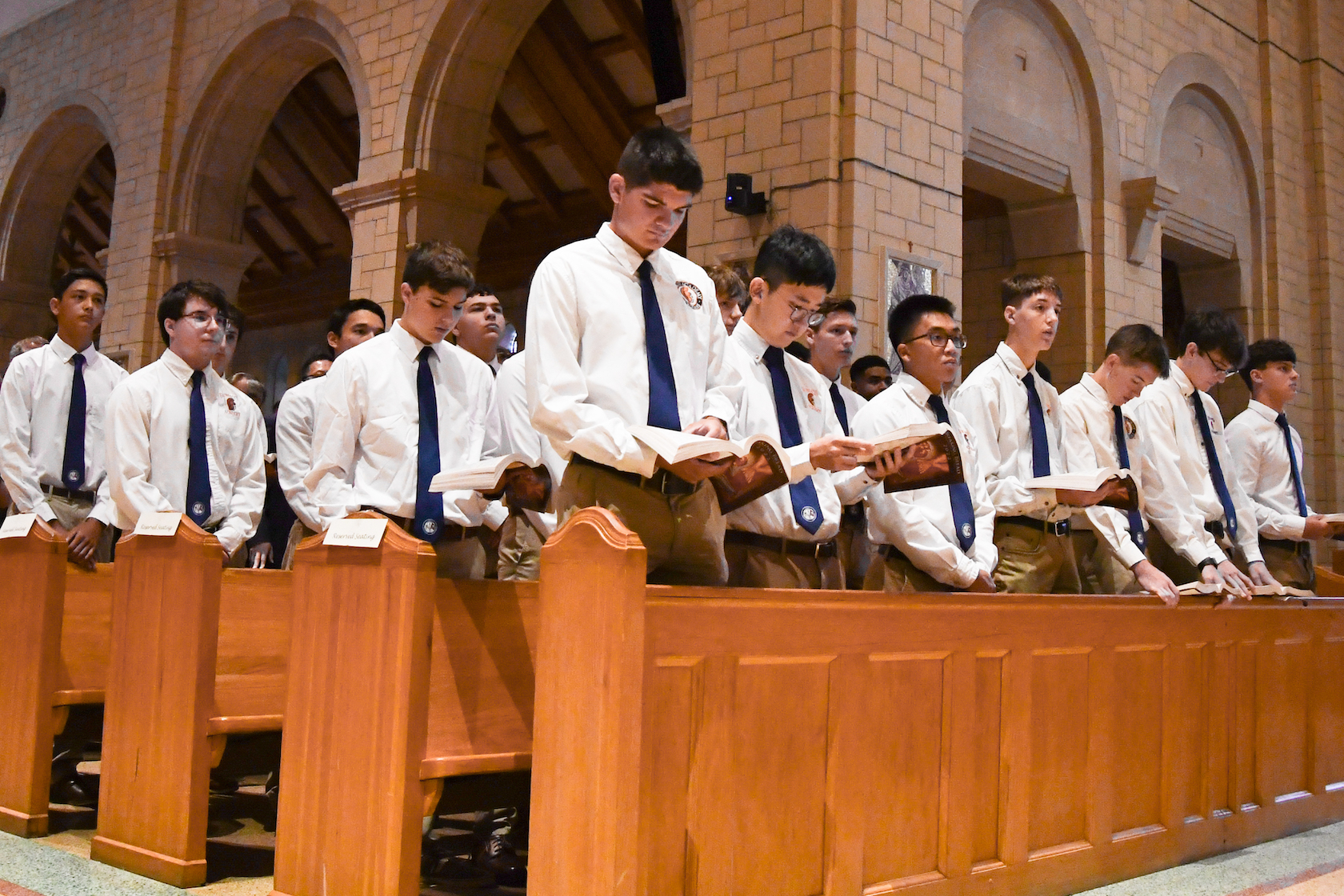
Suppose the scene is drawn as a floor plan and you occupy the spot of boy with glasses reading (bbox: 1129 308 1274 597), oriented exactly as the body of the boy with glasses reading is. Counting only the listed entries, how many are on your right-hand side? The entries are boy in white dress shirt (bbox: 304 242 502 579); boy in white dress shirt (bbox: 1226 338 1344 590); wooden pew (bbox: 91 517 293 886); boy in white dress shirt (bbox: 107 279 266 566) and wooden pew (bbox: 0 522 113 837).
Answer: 4

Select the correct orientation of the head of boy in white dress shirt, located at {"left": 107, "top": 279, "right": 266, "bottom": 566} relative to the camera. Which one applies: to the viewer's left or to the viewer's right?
to the viewer's right

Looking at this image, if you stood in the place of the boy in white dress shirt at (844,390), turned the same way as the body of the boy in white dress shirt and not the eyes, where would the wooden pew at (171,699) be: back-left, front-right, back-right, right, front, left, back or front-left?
right

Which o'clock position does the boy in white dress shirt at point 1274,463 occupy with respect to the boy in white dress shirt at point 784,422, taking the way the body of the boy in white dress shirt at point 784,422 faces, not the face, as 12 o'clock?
the boy in white dress shirt at point 1274,463 is roughly at 9 o'clock from the boy in white dress shirt at point 784,422.

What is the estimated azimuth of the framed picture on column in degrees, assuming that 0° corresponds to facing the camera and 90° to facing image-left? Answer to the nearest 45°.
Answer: approximately 315°

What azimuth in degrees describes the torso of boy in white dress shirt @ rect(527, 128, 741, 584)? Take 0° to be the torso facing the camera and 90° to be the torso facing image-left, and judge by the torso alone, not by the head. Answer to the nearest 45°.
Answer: approximately 315°

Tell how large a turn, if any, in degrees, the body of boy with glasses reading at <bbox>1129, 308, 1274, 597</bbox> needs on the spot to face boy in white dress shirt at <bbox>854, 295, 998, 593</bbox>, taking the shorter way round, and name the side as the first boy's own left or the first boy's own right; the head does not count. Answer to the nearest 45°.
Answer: approximately 90° to the first boy's own right

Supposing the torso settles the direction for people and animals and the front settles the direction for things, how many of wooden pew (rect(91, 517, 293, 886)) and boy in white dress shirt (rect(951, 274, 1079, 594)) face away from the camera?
0

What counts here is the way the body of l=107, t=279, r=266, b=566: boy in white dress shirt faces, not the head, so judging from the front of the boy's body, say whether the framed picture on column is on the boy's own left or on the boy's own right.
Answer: on the boy's own left

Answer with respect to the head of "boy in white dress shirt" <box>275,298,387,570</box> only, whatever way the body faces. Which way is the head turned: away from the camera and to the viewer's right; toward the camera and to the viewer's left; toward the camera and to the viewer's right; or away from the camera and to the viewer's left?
toward the camera and to the viewer's right
